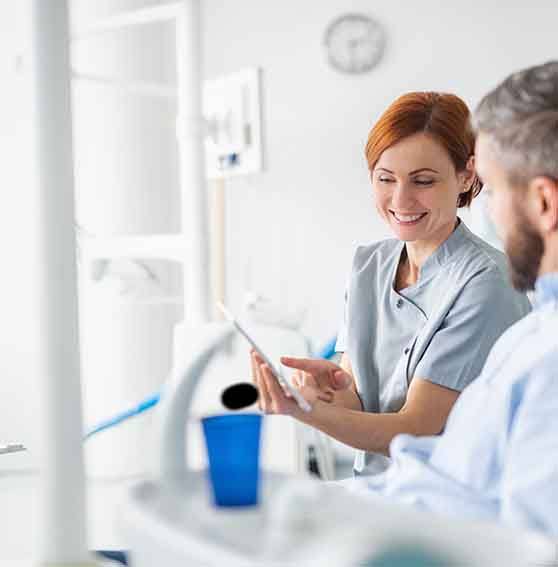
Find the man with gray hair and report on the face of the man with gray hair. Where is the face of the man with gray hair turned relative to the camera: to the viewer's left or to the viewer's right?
to the viewer's left

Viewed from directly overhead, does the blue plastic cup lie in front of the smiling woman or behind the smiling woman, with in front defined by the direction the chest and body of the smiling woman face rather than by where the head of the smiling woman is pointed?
in front

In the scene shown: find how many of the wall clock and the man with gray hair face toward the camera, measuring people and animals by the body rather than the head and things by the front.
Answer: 1

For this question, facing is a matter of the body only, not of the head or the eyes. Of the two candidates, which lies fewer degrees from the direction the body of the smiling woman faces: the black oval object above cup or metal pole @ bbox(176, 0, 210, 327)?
the black oval object above cup

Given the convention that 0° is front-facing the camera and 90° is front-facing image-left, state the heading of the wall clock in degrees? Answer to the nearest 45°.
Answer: approximately 0°

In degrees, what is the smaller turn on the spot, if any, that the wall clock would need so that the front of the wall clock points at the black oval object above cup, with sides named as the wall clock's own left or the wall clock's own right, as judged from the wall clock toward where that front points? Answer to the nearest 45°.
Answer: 0° — it already faces it

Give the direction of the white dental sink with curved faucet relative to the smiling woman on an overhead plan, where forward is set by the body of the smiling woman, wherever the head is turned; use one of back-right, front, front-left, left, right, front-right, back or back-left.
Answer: front-left

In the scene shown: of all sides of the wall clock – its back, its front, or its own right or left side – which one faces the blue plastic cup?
front

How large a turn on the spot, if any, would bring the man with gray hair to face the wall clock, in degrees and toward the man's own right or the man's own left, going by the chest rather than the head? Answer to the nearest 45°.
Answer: approximately 45° to the man's own right

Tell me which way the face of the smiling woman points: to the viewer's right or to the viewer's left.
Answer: to the viewer's left
